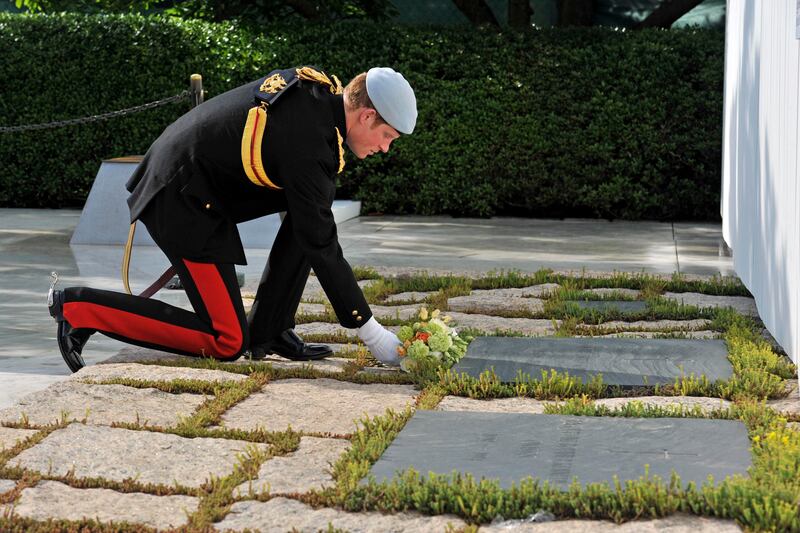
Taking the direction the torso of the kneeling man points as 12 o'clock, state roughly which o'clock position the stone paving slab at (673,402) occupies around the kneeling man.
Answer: The stone paving slab is roughly at 1 o'clock from the kneeling man.

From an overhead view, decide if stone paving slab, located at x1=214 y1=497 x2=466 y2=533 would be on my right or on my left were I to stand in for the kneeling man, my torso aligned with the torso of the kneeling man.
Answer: on my right

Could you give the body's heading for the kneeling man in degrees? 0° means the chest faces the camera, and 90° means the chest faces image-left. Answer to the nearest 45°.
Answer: approximately 270°

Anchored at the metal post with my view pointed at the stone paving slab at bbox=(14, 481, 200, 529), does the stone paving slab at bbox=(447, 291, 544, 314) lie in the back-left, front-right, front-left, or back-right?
front-left

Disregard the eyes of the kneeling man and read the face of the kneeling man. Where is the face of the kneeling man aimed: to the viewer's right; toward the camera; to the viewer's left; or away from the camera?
to the viewer's right

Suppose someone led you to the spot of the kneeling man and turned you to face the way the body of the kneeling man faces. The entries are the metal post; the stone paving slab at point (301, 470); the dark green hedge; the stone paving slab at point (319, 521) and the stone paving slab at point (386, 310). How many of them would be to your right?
2

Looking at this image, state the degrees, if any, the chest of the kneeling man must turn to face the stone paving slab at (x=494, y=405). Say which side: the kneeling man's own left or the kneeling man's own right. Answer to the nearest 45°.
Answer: approximately 45° to the kneeling man's own right

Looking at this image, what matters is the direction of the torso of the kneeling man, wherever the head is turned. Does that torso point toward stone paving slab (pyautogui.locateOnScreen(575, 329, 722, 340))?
yes

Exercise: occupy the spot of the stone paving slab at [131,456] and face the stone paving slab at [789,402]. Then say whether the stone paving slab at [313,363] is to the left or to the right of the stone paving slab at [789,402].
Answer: left

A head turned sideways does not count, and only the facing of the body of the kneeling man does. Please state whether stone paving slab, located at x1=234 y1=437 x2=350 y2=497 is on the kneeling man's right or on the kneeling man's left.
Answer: on the kneeling man's right

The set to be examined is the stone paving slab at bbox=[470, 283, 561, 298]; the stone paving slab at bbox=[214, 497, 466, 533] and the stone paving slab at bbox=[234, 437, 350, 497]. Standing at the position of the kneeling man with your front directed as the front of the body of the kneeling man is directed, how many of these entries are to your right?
2

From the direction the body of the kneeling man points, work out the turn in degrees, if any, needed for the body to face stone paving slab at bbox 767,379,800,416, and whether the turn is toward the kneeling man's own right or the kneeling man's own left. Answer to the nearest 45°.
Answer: approximately 45° to the kneeling man's own right

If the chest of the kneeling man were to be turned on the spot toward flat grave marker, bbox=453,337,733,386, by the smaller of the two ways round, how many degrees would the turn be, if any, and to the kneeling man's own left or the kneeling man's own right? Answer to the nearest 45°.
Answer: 0° — they already face it

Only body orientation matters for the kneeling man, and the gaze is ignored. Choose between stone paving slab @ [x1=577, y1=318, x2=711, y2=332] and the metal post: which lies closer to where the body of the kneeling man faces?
the stone paving slab

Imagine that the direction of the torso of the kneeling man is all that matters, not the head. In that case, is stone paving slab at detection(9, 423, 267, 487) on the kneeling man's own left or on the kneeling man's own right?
on the kneeling man's own right

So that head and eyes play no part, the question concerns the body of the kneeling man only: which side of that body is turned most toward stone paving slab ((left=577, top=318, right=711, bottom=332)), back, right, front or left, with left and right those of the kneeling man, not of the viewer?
front

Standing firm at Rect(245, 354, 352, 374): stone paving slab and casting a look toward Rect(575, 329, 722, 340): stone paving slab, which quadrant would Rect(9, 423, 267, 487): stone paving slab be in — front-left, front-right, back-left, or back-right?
back-right
